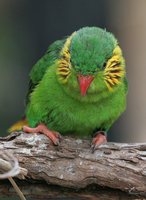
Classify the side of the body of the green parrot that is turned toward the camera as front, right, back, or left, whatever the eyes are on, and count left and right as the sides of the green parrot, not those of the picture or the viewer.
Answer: front
